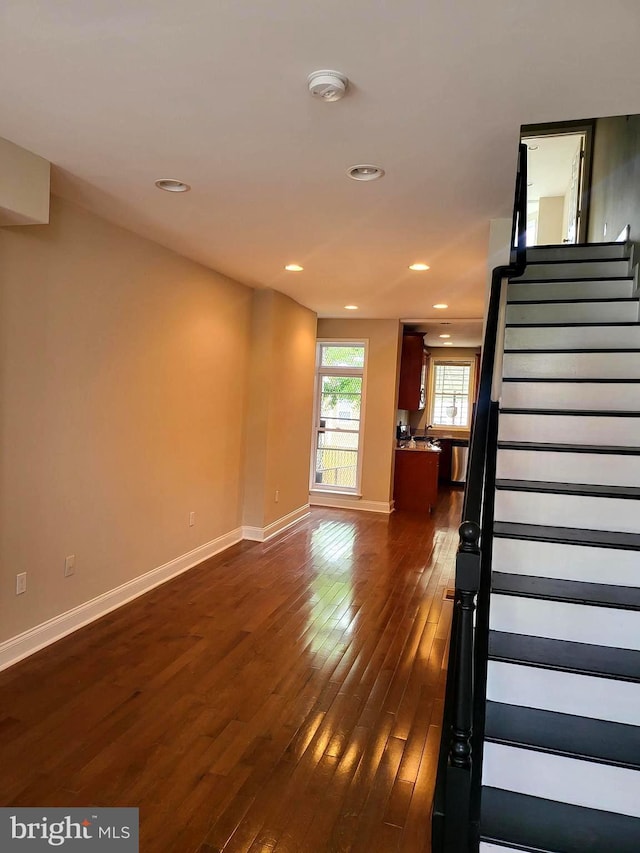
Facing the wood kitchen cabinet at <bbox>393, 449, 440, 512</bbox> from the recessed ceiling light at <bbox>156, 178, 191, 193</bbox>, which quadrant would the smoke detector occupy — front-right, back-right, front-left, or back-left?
back-right

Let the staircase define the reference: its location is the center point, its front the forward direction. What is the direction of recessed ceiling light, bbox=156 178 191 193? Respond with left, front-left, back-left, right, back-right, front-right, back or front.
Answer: right

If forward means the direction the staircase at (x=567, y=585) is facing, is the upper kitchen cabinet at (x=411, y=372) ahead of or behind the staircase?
behind

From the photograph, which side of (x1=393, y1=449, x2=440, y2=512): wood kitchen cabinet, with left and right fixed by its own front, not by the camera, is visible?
right

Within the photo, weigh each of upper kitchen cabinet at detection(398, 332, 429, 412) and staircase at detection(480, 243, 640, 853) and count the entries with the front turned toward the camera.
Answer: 1

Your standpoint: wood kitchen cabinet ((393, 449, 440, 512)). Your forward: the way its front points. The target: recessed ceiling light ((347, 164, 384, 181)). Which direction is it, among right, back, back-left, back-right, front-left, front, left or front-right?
right

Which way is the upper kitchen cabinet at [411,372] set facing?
to the viewer's right

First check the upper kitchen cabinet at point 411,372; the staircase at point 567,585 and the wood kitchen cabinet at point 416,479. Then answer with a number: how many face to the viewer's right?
2

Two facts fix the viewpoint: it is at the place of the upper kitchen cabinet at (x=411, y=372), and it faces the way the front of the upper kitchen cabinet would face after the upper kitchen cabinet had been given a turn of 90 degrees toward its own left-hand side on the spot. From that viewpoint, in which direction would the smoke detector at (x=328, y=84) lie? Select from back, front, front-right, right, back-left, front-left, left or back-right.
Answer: back

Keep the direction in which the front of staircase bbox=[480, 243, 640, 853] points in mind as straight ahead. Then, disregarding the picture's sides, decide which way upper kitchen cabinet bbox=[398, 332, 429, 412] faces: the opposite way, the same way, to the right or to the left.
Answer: to the left
